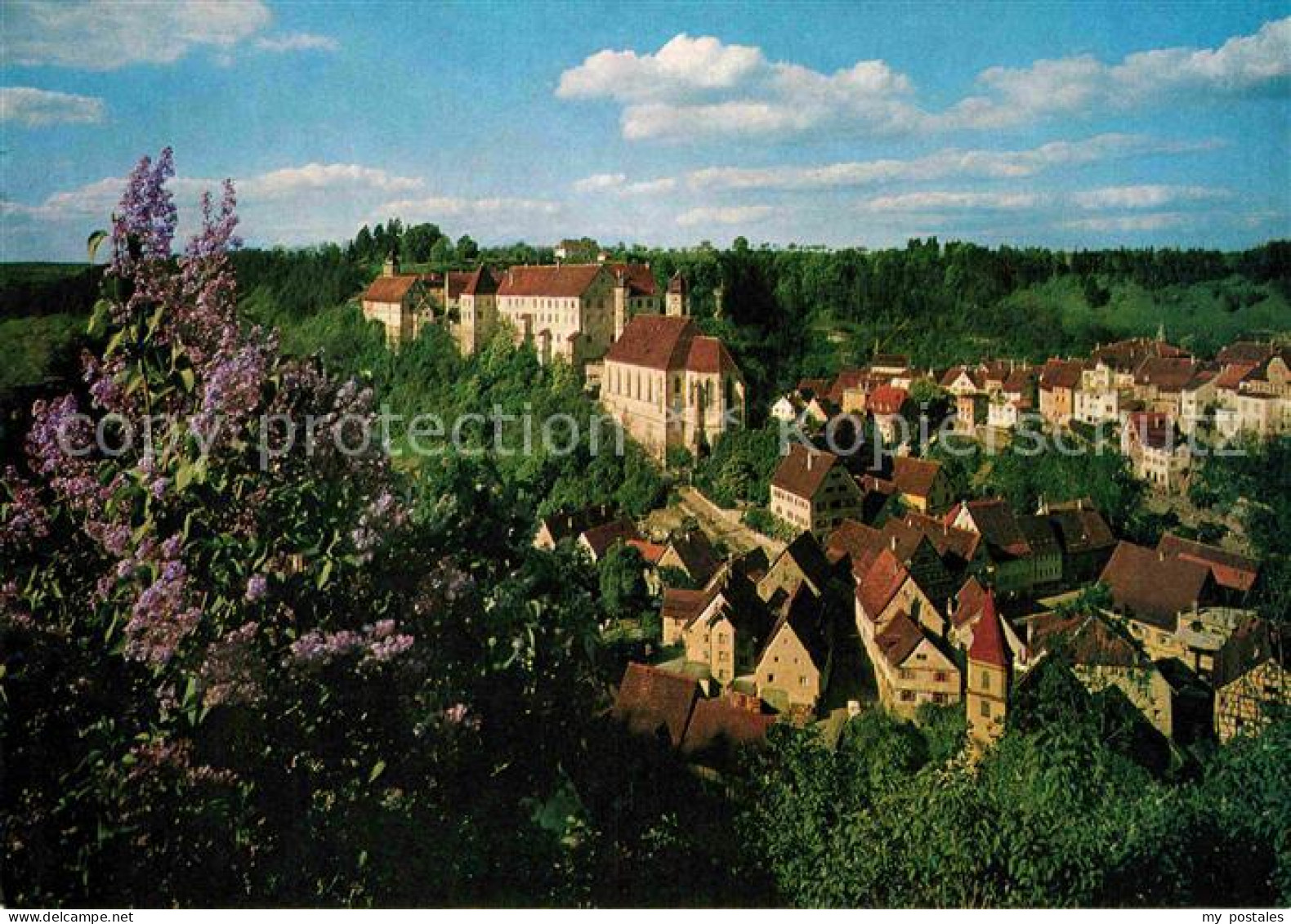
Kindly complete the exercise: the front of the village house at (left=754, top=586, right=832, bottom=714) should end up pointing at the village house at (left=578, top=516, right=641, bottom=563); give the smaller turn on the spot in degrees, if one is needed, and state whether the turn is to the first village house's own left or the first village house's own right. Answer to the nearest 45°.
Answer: approximately 135° to the first village house's own right

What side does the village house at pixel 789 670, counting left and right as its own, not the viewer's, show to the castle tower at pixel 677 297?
back

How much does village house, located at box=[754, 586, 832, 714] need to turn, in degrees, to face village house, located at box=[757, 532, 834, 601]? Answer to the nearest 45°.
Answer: approximately 180°

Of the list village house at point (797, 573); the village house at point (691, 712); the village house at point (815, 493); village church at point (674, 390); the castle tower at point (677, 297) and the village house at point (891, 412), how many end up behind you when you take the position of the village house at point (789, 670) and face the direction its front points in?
5

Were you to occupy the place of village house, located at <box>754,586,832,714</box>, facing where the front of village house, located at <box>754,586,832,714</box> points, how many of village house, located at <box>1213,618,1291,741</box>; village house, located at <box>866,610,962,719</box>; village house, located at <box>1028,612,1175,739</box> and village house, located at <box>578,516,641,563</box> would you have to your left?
3

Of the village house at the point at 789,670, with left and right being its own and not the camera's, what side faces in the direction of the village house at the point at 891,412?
back

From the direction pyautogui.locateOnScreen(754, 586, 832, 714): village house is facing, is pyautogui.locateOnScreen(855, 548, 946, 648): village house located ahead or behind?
behind

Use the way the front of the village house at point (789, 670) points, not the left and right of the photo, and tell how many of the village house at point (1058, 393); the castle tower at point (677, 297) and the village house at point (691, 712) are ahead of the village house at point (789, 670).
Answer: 1

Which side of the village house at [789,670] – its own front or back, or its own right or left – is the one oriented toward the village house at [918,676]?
left

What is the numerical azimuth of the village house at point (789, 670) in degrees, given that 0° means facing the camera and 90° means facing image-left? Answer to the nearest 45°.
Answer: approximately 0°

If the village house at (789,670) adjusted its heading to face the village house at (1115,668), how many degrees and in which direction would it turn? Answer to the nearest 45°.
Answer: approximately 90° to its left

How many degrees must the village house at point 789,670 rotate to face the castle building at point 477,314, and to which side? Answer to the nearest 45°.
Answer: approximately 135° to its right

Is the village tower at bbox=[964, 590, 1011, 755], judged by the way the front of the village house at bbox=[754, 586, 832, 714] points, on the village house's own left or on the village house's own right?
on the village house's own left

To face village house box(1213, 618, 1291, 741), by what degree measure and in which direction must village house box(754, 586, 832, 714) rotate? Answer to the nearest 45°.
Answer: approximately 90° to its left

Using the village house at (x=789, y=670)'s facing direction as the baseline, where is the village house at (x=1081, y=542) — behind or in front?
behind
